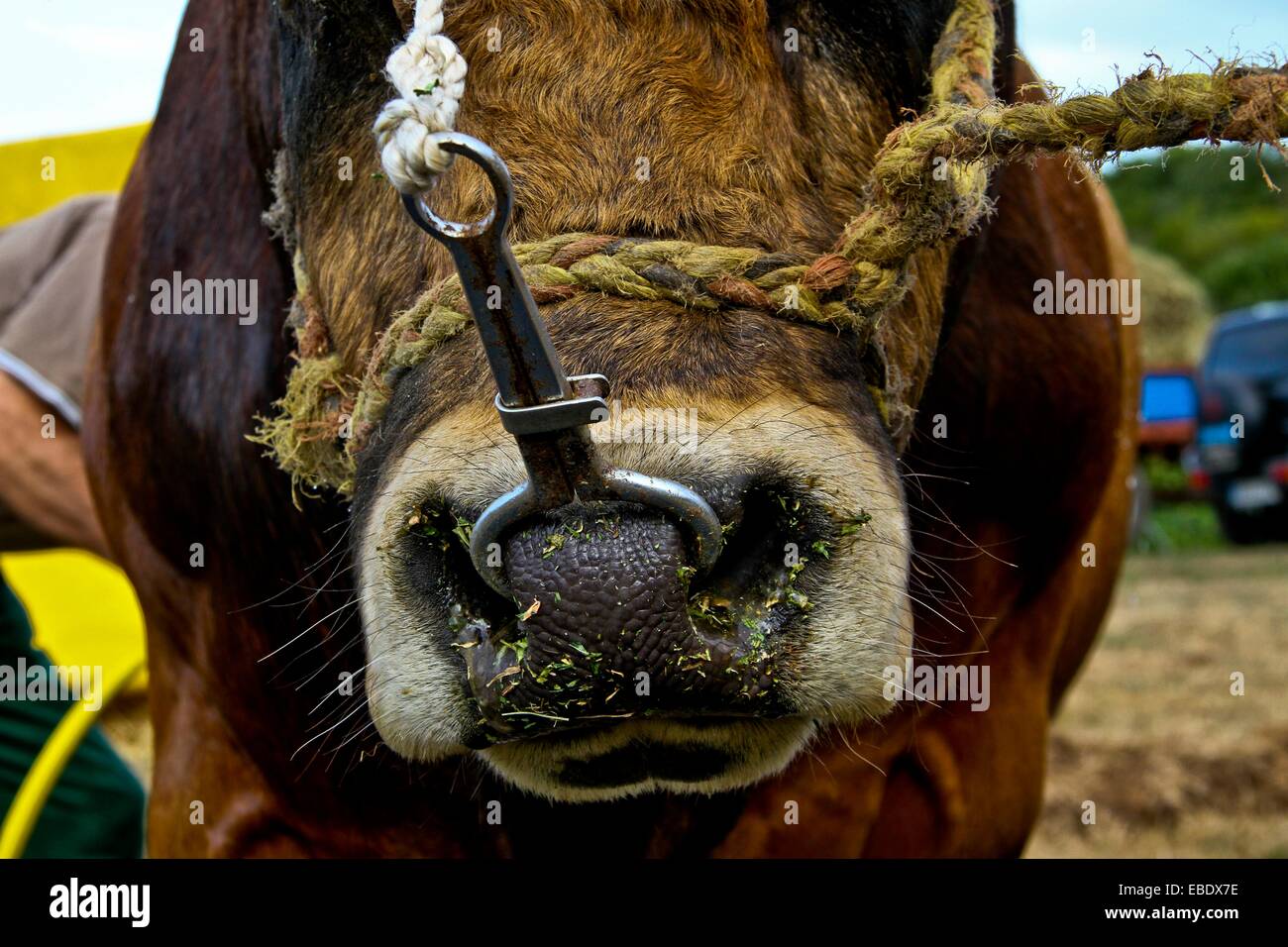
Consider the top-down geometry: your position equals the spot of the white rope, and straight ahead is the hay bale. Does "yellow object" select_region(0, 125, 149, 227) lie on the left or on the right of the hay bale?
left

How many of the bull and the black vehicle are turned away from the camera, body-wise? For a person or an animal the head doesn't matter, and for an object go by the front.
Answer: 1

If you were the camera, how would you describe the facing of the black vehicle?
facing away from the viewer

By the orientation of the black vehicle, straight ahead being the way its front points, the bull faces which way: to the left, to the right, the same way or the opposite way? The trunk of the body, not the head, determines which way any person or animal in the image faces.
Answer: the opposite way

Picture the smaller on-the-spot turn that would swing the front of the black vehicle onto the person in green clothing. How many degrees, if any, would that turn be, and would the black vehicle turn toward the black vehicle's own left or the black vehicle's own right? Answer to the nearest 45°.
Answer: approximately 180°

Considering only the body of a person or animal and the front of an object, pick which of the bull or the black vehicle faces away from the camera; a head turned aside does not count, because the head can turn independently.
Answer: the black vehicle

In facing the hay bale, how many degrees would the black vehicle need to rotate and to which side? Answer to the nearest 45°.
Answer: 0° — it already faces it

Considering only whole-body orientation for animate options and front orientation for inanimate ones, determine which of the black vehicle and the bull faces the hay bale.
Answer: the black vehicle

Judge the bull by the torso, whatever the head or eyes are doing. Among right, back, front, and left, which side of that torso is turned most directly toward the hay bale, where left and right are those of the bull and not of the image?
back

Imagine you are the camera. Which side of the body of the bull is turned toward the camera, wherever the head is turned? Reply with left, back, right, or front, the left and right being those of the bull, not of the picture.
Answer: front

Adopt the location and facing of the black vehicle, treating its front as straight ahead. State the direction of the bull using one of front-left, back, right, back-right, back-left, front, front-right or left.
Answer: back

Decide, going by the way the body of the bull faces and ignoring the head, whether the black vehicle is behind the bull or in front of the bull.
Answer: behind

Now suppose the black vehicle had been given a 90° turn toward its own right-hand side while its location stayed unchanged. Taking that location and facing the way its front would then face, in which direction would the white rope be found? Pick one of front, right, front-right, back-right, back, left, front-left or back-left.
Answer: right
